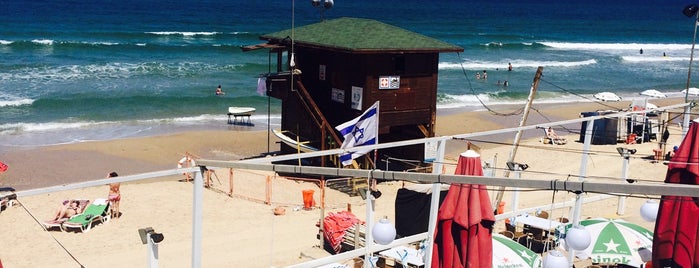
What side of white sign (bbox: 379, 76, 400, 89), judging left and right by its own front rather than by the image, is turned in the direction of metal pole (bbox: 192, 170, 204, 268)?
front

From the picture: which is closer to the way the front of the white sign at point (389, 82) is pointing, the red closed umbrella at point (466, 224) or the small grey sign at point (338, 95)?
the red closed umbrella

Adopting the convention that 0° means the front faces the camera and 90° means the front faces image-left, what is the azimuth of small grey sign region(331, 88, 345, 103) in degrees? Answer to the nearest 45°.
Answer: approximately 45°

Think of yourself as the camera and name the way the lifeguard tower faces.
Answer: facing away from the viewer and to the left of the viewer

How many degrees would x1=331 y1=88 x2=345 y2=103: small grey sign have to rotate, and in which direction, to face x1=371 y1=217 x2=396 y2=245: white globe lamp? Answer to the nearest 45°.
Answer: approximately 45° to its left

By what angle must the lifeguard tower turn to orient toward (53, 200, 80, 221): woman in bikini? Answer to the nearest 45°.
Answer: approximately 90° to its left

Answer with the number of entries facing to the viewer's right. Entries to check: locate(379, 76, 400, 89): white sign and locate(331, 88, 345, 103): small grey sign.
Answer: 0

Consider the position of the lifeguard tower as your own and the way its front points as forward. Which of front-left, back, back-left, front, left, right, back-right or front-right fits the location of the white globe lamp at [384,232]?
back-left

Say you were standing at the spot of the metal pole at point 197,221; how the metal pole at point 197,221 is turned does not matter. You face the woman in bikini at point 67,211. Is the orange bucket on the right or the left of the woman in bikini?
right

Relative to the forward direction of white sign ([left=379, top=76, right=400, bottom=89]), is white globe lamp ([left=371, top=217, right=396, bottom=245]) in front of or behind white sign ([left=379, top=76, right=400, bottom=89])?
in front

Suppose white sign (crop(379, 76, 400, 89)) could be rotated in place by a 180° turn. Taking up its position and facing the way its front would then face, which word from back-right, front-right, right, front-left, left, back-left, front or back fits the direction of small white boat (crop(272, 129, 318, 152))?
left

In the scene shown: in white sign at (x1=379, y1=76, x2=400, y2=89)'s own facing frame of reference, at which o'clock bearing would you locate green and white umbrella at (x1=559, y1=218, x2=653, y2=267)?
The green and white umbrella is roughly at 11 o'clock from the white sign.

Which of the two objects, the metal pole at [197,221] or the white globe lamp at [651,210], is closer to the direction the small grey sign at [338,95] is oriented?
the metal pole

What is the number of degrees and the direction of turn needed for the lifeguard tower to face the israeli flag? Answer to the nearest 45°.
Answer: approximately 135° to its left
